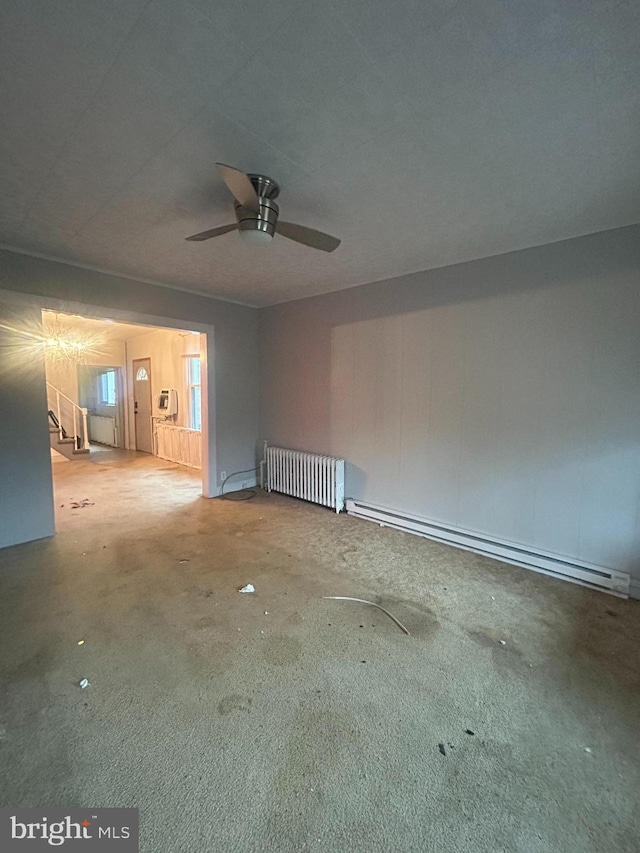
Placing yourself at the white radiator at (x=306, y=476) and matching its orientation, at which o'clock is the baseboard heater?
The baseboard heater is roughly at 9 o'clock from the white radiator.

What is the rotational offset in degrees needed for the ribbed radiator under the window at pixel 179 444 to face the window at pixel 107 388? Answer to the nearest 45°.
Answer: approximately 90° to its right

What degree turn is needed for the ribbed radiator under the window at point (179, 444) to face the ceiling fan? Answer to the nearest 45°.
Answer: approximately 45° to its left

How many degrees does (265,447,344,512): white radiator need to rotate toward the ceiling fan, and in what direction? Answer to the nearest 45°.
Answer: approximately 45° to its left

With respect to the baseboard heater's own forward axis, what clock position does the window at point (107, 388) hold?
The window is roughly at 2 o'clock from the baseboard heater.

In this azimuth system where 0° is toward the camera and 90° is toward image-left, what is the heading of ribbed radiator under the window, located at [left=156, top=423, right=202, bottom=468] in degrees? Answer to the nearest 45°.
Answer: approximately 45°

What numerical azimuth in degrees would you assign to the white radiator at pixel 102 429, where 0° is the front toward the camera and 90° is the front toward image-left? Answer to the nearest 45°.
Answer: approximately 45°
